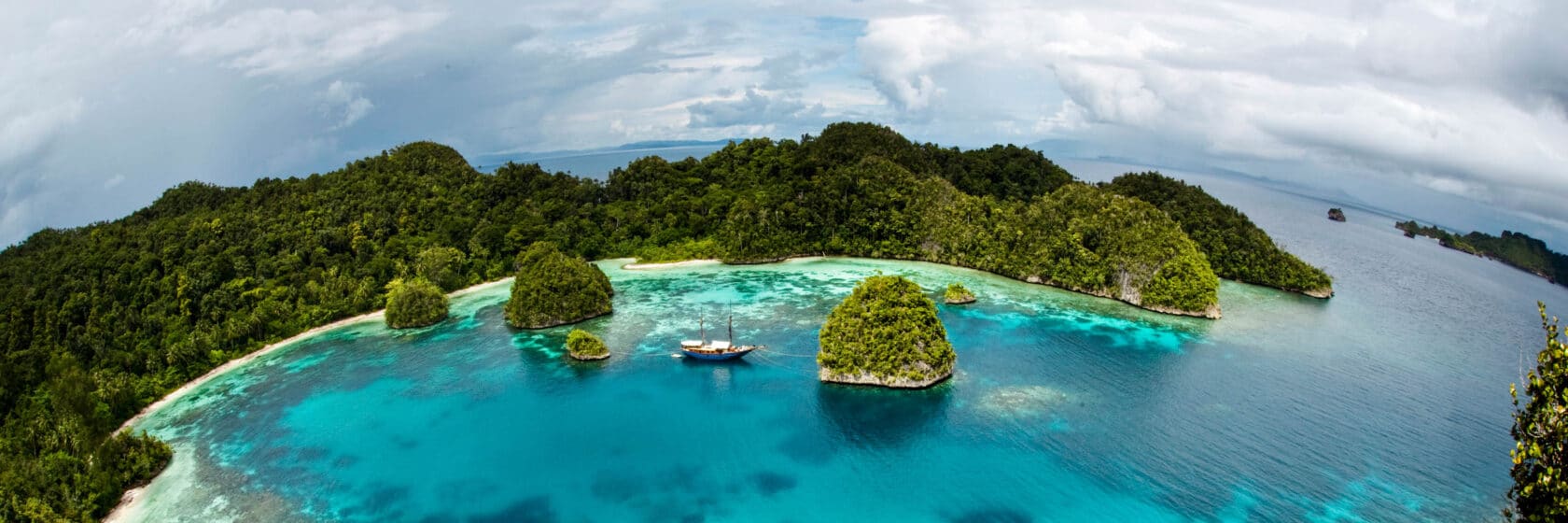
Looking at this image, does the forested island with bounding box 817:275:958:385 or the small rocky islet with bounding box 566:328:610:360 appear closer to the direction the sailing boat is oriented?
the forested island

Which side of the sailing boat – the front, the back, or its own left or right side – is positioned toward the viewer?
right

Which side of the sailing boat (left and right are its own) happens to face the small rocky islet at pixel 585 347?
back

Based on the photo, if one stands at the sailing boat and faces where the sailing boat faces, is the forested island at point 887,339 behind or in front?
in front
